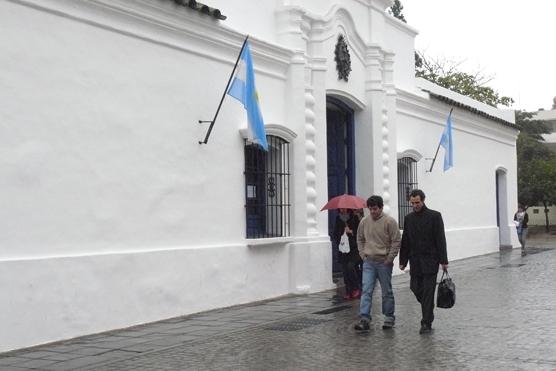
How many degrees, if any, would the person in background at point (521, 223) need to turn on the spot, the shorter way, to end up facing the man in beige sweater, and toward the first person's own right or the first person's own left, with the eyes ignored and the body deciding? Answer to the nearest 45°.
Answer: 0° — they already face them

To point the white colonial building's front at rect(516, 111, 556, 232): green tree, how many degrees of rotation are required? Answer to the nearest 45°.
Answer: approximately 90° to its left

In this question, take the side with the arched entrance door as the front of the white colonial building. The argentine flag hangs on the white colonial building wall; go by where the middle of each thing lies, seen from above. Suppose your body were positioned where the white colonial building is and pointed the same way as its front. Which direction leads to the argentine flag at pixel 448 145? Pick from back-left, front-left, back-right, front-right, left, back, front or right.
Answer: left

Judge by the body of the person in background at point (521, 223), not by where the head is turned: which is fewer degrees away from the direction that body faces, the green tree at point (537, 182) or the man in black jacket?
the man in black jacket

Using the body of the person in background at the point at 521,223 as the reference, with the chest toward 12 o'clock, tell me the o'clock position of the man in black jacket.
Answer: The man in black jacket is roughly at 12 o'clock from the person in background.

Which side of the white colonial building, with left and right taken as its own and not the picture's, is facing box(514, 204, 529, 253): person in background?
left

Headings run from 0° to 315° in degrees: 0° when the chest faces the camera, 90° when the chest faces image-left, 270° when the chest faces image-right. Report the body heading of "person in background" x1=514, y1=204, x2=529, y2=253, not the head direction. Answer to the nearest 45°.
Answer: approximately 0°
